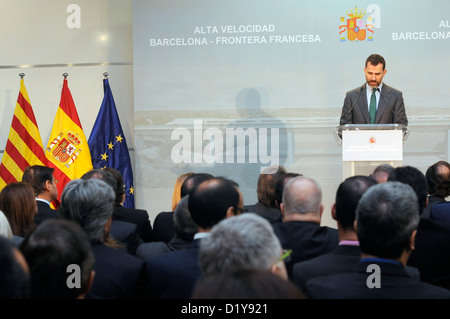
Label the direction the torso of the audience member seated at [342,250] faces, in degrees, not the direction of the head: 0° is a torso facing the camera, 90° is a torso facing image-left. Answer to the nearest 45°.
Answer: approximately 180°

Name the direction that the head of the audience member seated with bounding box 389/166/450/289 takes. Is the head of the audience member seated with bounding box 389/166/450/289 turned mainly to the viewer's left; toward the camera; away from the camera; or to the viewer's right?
away from the camera

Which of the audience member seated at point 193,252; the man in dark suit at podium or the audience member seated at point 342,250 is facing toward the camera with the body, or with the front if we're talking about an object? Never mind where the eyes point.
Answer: the man in dark suit at podium

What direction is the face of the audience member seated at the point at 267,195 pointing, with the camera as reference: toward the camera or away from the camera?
away from the camera

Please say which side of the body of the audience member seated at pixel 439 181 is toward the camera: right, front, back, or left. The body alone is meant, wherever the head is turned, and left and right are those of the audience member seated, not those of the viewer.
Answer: back

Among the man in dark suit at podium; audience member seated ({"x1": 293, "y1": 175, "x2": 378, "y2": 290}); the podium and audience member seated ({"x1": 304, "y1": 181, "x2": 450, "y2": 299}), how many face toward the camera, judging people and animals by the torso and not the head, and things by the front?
2

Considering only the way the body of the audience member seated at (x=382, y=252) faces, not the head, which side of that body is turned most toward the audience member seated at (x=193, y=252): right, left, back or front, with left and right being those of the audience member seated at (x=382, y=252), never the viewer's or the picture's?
left

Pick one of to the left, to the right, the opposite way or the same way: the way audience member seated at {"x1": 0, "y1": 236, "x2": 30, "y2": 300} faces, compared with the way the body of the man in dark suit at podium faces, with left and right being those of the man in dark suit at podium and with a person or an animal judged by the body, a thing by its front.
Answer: the opposite way

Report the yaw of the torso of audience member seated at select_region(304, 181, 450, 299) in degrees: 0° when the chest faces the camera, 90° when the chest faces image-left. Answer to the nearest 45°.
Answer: approximately 180°

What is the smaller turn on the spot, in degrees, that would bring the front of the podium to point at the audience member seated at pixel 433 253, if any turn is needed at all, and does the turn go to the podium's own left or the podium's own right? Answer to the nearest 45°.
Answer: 0° — it already faces them

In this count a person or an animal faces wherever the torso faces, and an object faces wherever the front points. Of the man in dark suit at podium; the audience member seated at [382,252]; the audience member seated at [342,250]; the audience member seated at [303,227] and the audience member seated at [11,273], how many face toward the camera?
1

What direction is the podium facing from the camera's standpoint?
toward the camera

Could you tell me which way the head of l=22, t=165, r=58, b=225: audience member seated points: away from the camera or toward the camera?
away from the camera

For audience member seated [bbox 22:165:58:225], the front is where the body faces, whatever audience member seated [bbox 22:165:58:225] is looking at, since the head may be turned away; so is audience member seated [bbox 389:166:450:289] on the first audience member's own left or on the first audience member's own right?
on the first audience member's own right

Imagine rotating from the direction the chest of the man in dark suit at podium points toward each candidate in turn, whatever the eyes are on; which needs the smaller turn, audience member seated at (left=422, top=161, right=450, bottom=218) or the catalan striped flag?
the audience member seated

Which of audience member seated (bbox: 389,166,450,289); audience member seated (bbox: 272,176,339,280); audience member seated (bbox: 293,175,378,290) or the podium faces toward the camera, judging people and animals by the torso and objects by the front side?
the podium
